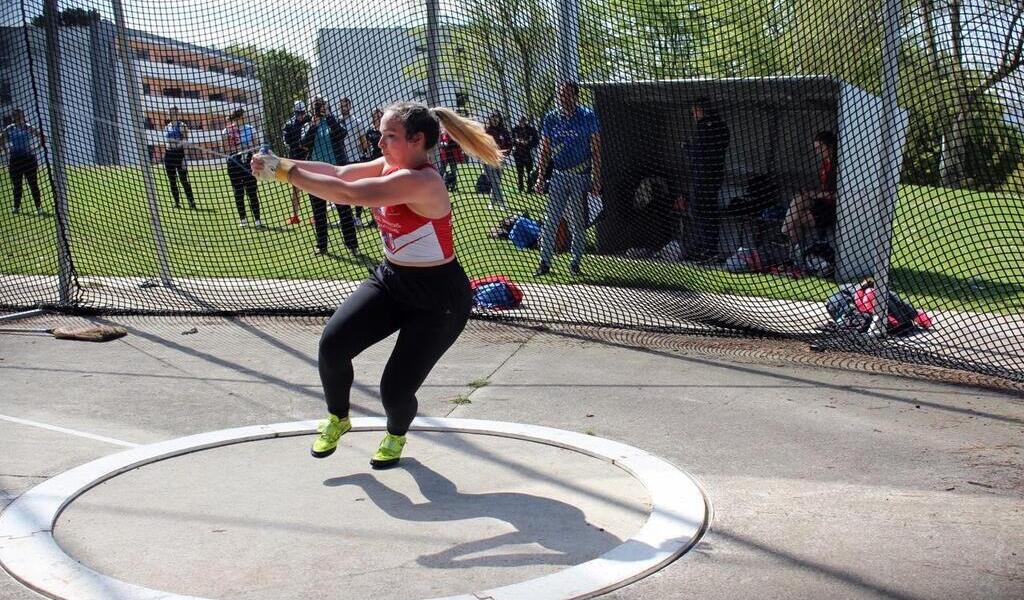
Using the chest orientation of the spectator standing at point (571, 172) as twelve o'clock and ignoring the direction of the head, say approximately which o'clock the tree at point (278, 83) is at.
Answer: The tree is roughly at 5 o'clock from the spectator standing.

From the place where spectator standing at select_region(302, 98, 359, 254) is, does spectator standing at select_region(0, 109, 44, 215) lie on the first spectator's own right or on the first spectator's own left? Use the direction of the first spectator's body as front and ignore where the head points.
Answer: on the first spectator's own right

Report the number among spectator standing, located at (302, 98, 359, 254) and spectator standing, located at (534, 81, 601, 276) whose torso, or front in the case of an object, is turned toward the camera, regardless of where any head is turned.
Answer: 2

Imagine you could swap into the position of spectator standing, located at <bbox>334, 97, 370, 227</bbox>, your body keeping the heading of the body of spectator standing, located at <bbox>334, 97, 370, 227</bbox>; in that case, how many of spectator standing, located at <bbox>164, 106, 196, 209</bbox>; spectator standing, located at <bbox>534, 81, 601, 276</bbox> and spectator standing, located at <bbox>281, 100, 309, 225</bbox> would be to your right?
2

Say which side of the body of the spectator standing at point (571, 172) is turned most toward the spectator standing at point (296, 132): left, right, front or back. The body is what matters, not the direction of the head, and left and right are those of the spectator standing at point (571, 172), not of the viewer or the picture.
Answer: right

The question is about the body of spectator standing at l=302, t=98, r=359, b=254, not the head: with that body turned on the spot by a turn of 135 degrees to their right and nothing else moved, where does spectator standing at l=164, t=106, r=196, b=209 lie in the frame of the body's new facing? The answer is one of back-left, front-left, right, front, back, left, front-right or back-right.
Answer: front

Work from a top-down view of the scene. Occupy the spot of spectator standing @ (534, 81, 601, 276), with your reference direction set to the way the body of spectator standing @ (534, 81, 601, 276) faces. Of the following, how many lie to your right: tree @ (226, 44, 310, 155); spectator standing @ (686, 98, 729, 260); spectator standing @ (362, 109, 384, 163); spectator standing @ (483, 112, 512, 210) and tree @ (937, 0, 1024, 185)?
3

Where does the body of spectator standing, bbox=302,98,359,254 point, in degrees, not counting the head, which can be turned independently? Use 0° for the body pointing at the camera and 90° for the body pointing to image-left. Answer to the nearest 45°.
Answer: approximately 0°
